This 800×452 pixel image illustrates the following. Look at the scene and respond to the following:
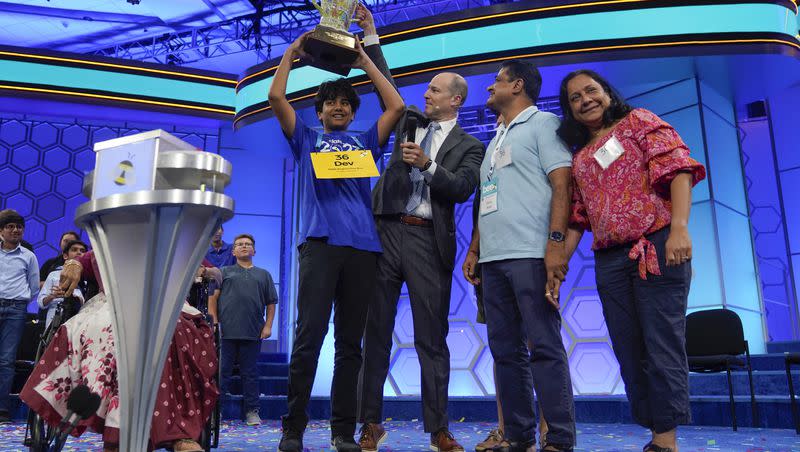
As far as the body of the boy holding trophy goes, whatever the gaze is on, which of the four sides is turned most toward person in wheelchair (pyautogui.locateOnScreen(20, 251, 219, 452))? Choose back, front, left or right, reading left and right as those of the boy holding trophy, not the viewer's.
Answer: right

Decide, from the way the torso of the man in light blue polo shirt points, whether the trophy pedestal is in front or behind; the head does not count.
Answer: in front

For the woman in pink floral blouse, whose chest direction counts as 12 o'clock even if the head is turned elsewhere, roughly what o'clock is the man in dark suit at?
The man in dark suit is roughly at 2 o'clock from the woman in pink floral blouse.

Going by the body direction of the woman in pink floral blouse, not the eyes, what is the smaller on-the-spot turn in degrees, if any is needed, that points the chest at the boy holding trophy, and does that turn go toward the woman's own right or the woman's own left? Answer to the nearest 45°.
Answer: approximately 45° to the woman's own right

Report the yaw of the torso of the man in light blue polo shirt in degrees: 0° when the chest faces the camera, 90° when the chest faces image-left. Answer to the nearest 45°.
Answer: approximately 45°

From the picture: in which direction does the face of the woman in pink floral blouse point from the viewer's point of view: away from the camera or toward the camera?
toward the camera

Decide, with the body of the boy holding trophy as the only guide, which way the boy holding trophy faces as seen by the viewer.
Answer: toward the camera

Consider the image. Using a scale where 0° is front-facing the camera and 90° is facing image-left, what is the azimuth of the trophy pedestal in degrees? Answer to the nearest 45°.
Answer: approximately 45°

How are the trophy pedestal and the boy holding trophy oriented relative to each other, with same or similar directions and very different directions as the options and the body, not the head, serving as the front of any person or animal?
same or similar directions

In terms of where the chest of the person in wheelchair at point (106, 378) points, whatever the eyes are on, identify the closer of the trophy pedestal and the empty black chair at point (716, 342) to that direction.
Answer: the trophy pedestal

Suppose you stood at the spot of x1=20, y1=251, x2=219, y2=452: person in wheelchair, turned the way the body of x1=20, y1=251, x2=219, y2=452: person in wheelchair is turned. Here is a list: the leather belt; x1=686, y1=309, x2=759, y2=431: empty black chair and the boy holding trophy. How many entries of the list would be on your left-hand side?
3

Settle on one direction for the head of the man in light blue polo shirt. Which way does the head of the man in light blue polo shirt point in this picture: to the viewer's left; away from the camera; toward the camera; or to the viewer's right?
to the viewer's left
